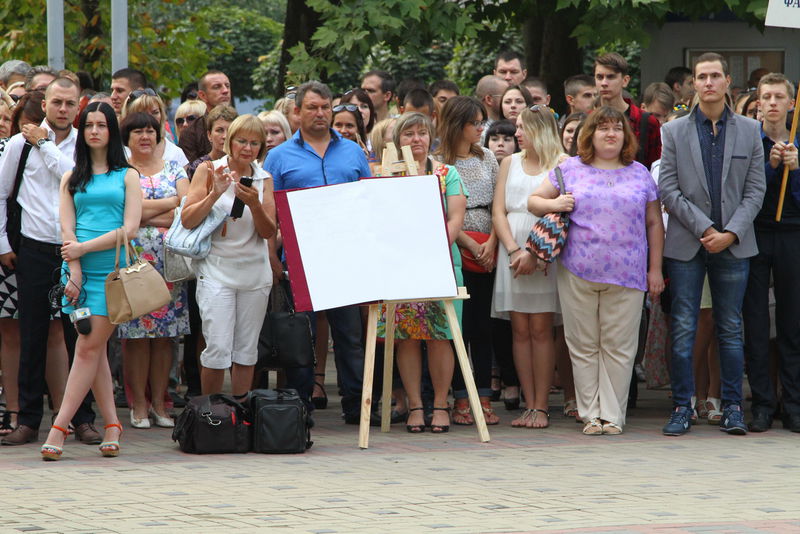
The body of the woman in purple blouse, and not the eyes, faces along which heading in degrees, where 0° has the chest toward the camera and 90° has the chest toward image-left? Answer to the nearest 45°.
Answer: approximately 0°

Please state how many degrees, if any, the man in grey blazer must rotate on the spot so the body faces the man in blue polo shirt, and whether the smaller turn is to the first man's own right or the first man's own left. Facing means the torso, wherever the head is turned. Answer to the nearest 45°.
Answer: approximately 90° to the first man's own right

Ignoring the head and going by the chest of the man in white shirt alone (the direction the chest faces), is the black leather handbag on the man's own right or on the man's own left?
on the man's own left

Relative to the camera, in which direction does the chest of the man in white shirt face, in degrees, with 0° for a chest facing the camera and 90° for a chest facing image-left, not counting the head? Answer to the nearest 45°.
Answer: approximately 315°

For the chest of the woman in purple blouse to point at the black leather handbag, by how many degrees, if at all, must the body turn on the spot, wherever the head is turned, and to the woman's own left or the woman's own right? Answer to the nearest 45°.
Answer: approximately 90° to the woman's own right

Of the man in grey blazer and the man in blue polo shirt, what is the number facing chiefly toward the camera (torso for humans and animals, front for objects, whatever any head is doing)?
2
